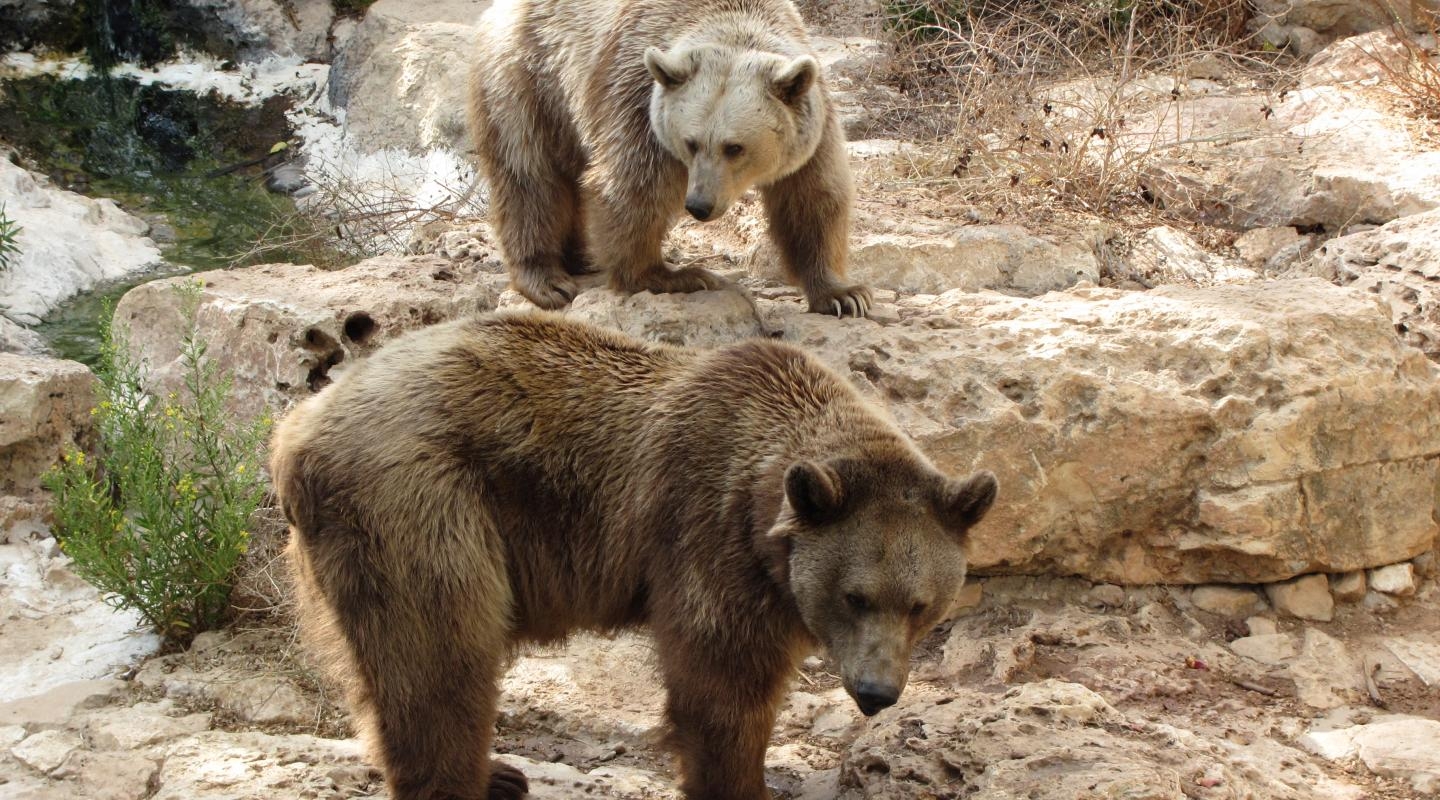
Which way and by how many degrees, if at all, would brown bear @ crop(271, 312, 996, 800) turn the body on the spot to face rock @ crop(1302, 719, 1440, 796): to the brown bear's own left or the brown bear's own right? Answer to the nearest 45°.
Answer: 0° — it already faces it

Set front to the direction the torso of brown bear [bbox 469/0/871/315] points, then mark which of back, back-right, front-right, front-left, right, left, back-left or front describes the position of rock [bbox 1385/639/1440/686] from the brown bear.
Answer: front

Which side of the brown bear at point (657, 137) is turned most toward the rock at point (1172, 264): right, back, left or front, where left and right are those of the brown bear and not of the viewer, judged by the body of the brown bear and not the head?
left

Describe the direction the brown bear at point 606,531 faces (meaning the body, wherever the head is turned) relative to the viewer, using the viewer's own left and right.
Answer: facing to the right of the viewer

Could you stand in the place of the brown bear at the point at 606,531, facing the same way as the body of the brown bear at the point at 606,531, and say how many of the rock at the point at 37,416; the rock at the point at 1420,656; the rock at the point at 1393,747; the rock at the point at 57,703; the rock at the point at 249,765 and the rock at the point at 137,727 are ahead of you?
2

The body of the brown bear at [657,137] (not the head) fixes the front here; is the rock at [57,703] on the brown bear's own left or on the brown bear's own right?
on the brown bear's own right

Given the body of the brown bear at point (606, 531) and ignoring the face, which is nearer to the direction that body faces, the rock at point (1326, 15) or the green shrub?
the rock

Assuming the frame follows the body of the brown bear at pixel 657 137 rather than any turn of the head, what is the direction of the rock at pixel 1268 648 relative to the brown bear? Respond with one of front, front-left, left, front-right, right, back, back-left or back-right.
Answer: front

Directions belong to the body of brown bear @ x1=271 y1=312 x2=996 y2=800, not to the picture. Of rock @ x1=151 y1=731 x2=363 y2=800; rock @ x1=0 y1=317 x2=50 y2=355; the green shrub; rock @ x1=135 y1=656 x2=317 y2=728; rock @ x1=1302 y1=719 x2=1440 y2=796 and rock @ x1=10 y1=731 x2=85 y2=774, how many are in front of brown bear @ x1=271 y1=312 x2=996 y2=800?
1

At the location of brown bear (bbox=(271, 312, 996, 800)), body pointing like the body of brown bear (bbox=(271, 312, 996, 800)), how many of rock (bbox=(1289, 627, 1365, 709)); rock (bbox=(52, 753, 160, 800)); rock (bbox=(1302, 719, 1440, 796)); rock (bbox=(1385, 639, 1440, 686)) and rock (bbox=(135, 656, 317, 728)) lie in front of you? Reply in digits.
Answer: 3

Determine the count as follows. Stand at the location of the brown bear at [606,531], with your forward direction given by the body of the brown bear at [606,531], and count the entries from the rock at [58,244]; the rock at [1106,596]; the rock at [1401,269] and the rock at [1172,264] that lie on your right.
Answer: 0

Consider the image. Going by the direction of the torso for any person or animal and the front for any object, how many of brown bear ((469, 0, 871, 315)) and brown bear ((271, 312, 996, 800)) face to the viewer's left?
0

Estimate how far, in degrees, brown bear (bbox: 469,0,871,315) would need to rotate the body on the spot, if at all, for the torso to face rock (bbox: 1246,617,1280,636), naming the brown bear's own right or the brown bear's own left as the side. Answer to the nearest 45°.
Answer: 0° — it already faces it

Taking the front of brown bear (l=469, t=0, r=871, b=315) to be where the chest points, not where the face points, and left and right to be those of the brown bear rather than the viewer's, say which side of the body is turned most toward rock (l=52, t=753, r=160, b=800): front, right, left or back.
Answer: right

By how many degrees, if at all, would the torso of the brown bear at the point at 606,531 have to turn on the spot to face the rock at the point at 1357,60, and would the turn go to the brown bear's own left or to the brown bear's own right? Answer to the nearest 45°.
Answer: approximately 45° to the brown bear's own left

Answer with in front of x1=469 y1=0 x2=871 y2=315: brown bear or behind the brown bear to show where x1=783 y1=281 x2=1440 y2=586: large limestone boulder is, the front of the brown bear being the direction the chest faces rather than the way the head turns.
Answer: in front

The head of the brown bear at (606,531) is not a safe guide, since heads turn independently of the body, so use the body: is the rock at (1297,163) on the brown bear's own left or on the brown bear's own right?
on the brown bear's own left

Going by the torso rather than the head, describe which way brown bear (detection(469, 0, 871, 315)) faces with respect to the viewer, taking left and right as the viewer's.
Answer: facing the viewer and to the right of the viewer

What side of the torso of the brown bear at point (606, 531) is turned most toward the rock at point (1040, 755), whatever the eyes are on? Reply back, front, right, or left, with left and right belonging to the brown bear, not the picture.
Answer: front
